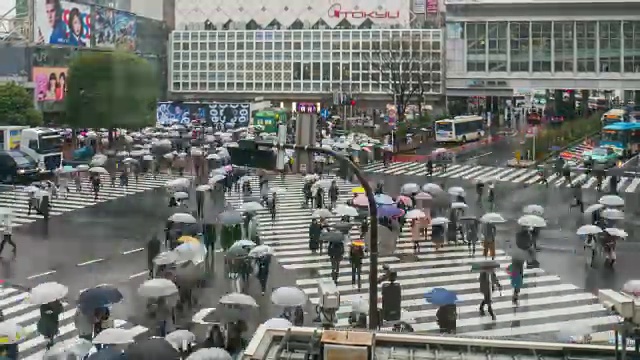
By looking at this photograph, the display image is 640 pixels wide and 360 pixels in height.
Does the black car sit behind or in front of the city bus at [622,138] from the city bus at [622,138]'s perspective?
in front

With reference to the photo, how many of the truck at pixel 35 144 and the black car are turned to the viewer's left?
0

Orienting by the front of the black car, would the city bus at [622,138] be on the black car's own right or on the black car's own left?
on the black car's own left

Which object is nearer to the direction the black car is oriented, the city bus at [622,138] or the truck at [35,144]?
the city bus

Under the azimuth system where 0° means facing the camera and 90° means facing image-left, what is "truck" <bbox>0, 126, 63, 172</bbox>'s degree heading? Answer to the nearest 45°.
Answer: approximately 315°

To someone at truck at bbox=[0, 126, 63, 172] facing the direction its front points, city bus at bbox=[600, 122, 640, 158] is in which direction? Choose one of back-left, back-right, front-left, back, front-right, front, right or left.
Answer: front-left

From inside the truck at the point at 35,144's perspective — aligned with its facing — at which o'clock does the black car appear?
The black car is roughly at 2 o'clock from the truck.

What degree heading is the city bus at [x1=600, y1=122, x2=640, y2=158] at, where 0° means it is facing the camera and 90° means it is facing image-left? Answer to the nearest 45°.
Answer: approximately 45°

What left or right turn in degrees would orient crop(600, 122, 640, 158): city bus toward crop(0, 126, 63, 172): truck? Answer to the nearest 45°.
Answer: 0° — it already faces it
